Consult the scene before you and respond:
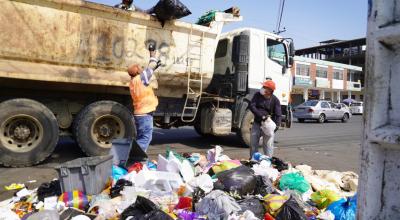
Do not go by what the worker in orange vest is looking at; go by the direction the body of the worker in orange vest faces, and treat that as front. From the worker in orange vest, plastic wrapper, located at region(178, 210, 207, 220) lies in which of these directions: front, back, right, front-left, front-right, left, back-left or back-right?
back-right

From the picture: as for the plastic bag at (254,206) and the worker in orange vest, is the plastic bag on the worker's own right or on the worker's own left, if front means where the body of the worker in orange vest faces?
on the worker's own right

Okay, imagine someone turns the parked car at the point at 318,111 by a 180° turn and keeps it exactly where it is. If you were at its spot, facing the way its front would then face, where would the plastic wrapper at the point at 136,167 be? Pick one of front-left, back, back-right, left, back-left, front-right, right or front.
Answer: front-left

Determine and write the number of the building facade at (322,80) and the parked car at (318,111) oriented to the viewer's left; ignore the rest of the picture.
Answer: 0

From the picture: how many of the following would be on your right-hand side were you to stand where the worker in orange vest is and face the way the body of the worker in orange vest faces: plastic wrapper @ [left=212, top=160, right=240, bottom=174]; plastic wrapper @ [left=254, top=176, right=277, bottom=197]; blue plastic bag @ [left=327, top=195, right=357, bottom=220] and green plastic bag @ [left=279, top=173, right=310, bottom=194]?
4

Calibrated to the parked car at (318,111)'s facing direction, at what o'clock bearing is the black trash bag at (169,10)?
The black trash bag is roughly at 5 o'clock from the parked car.

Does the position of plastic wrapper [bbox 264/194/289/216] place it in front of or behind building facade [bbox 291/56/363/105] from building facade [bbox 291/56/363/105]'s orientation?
in front

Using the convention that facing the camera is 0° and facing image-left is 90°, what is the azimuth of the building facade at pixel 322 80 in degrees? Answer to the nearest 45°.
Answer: approximately 315°

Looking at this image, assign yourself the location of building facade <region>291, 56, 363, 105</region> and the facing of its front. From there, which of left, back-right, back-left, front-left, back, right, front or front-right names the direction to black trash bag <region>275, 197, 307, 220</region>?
front-right

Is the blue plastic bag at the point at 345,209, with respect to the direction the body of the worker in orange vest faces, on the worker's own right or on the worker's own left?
on the worker's own right

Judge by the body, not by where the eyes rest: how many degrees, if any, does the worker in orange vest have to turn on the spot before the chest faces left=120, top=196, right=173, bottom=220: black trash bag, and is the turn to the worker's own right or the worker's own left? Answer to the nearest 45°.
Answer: approximately 135° to the worker's own right

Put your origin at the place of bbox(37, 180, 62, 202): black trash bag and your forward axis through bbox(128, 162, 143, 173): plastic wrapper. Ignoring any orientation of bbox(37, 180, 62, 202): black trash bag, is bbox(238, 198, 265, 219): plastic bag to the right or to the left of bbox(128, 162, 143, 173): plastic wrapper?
right

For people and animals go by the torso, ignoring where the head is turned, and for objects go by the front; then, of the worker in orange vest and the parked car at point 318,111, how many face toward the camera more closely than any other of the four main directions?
0

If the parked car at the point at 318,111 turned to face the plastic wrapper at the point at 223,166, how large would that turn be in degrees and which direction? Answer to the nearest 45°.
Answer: approximately 135° to its right

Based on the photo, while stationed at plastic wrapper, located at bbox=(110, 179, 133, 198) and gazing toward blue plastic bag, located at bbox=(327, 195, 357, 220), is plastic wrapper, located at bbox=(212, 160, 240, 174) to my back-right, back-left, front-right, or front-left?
front-left

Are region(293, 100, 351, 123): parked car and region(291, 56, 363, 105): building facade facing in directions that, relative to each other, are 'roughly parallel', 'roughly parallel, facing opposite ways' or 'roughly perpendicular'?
roughly perpendicular
